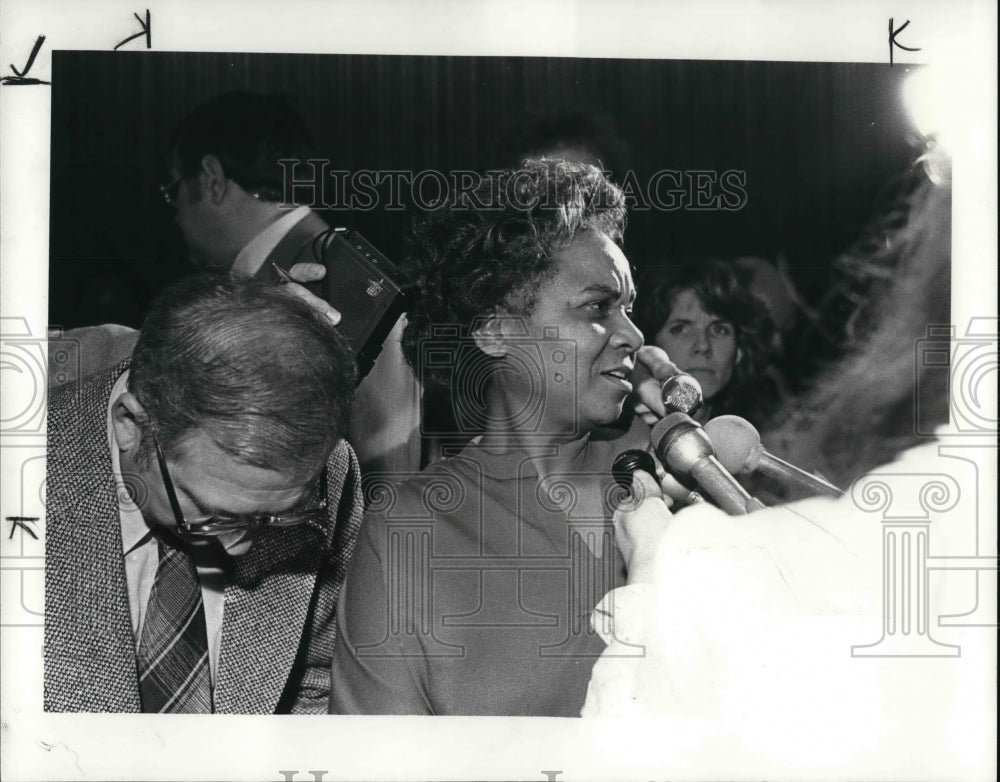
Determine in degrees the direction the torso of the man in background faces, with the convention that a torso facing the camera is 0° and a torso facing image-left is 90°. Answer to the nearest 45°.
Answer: approximately 135°

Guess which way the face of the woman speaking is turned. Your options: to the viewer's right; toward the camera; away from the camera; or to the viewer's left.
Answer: to the viewer's right

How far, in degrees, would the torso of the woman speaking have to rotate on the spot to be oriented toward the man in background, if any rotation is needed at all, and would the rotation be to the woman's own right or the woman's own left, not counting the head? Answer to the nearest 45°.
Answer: approximately 135° to the woman's own right

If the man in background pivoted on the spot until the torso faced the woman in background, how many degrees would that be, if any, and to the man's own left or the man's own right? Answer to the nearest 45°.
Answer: approximately 135° to the man's own right

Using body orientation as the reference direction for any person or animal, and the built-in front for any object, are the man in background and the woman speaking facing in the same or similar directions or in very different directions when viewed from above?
very different directions
